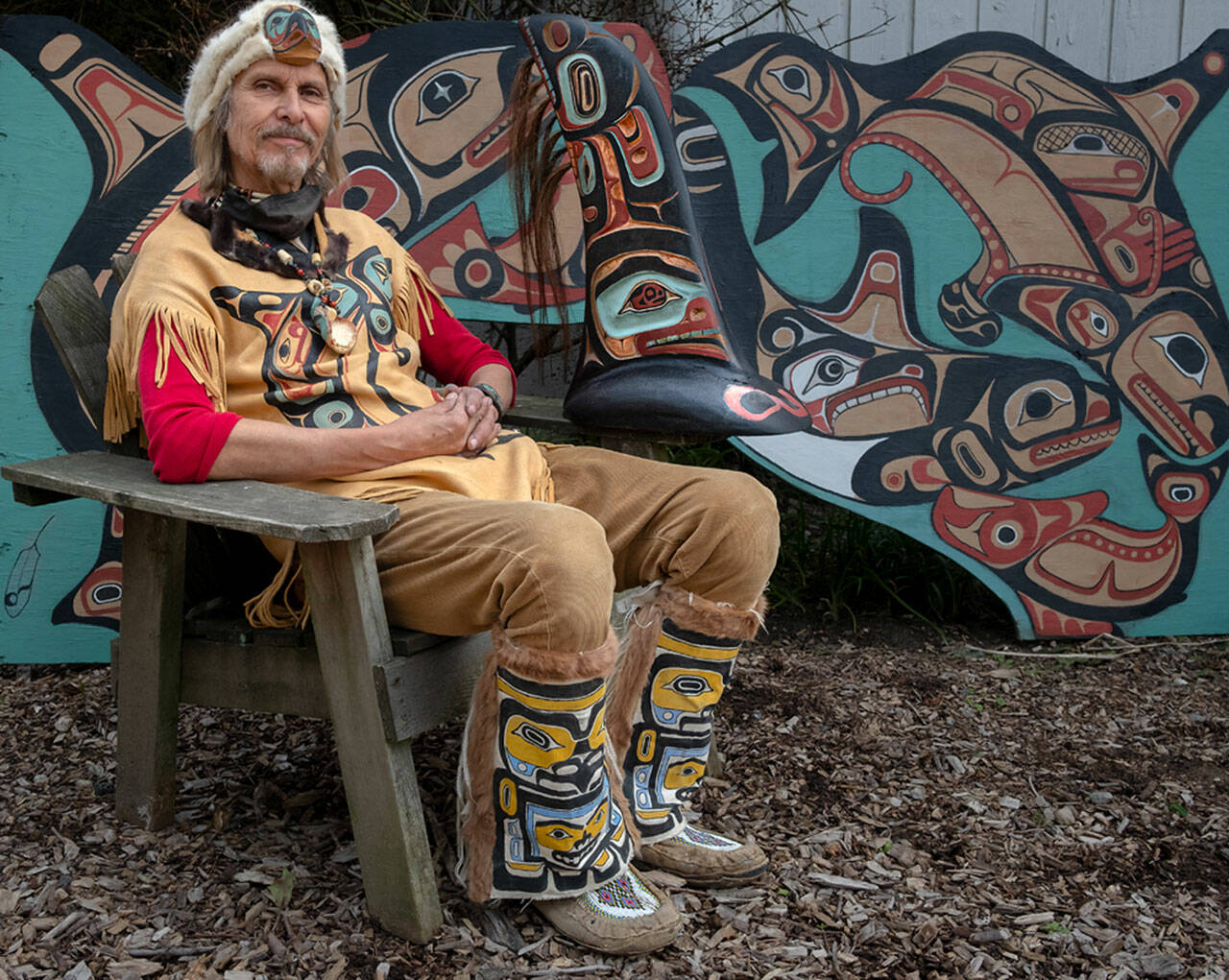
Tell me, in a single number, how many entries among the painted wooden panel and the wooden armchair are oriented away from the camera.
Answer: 0

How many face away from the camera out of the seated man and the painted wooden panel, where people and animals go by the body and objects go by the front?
0

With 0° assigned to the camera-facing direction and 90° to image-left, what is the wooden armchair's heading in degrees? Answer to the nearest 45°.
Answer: approximately 315°

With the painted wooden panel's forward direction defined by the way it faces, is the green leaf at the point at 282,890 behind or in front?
in front
